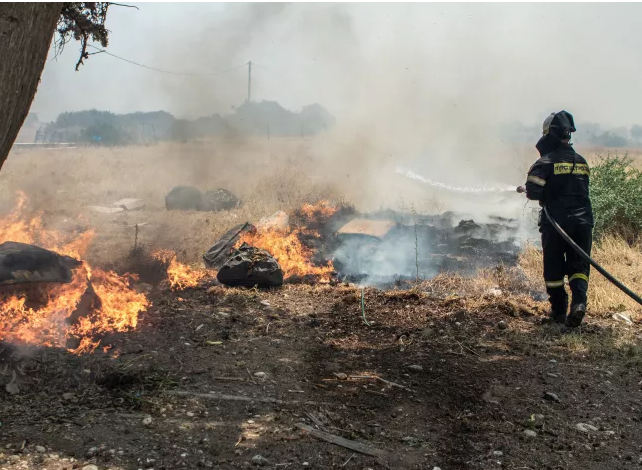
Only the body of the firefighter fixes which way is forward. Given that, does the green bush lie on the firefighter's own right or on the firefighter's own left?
on the firefighter's own right

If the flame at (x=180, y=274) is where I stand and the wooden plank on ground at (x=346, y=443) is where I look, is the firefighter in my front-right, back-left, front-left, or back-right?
front-left

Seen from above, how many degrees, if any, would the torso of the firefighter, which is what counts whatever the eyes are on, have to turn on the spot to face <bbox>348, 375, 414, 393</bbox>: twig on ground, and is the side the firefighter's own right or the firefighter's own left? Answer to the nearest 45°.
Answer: approximately 90° to the firefighter's own left

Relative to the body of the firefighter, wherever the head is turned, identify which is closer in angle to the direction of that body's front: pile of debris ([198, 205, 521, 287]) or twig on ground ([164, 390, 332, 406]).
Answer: the pile of debris

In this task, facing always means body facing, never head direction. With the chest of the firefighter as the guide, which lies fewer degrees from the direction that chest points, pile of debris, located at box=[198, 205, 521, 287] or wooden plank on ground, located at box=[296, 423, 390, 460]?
the pile of debris

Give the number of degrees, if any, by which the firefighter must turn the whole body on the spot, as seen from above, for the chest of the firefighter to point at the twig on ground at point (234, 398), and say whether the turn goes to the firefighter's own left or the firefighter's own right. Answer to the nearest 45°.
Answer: approximately 90° to the firefighter's own left

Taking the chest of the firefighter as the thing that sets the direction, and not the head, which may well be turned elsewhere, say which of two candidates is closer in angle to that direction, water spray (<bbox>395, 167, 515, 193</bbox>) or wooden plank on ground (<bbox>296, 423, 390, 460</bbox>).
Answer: the water spray

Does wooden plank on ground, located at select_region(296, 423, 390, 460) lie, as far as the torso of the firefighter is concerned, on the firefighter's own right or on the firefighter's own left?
on the firefighter's own left

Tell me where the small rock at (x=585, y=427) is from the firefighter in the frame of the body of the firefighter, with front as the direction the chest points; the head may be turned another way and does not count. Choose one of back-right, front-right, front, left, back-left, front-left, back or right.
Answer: back-left

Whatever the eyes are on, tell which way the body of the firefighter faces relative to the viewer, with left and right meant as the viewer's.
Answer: facing away from the viewer and to the left of the viewer

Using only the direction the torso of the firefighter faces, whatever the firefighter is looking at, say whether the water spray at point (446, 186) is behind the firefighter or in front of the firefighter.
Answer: in front
